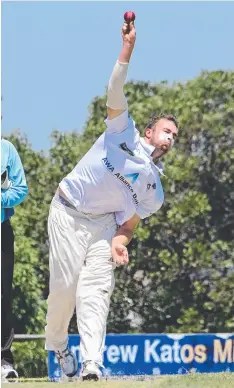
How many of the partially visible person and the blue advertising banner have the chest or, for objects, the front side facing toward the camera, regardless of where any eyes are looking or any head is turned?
2

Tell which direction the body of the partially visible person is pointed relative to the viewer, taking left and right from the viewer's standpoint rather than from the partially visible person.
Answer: facing the viewer

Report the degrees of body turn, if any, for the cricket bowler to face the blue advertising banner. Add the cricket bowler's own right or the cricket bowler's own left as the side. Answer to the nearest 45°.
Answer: approximately 135° to the cricket bowler's own left

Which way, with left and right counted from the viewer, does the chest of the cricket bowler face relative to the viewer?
facing the viewer and to the right of the viewer

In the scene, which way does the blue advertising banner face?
toward the camera

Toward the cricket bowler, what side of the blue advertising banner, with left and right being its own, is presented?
front

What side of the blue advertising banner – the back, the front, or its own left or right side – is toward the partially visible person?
front
